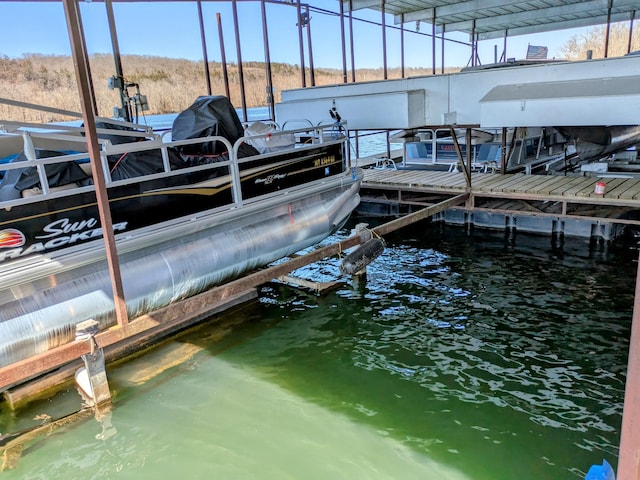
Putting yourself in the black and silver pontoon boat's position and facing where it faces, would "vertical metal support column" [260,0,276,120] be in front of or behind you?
in front

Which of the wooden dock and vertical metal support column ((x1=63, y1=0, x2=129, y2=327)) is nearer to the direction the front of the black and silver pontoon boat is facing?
the wooden dock

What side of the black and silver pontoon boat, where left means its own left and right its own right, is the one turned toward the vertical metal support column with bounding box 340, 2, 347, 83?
front

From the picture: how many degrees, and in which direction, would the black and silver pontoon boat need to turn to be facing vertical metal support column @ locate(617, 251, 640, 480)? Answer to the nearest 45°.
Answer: approximately 90° to its right

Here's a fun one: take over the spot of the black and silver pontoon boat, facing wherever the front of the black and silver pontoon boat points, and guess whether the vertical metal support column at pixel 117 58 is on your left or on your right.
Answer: on your left

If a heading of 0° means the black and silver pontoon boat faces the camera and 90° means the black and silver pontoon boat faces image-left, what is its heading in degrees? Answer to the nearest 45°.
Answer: approximately 225°

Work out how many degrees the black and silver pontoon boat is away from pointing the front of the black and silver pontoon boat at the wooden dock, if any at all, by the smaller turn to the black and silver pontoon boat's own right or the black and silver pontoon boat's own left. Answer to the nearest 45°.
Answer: approximately 45° to the black and silver pontoon boat's own right
